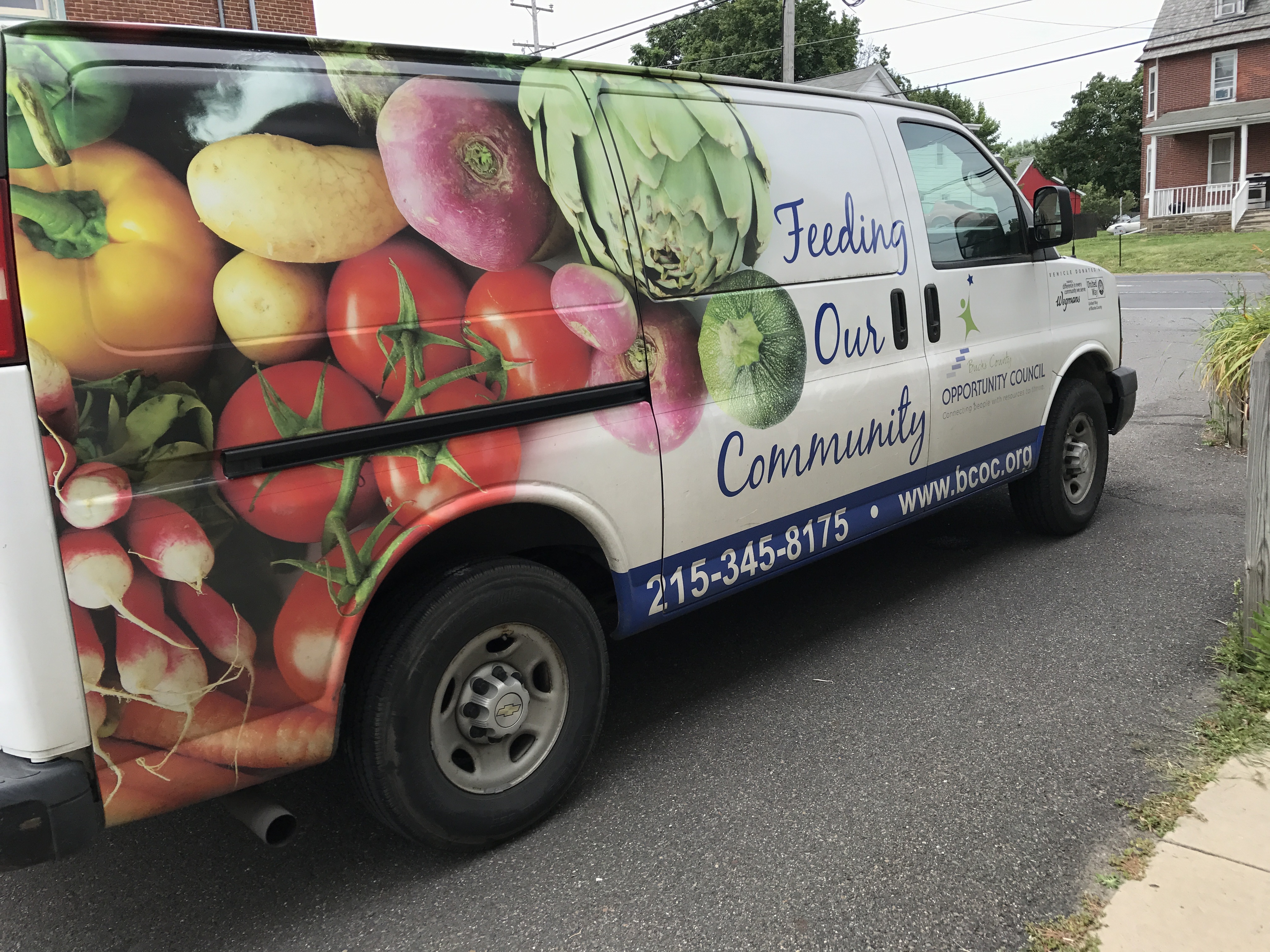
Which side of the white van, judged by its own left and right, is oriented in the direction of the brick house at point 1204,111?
front

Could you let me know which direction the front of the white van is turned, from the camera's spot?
facing away from the viewer and to the right of the viewer

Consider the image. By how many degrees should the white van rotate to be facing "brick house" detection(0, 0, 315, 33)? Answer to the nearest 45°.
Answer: approximately 45° to its left

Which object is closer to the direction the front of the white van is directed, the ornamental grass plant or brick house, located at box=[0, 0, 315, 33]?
the ornamental grass plant

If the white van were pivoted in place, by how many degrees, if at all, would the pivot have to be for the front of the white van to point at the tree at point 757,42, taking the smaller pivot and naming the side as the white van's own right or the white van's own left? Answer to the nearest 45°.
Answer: approximately 45° to the white van's own left

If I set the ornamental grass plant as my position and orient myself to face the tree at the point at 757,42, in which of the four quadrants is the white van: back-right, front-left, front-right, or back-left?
back-left

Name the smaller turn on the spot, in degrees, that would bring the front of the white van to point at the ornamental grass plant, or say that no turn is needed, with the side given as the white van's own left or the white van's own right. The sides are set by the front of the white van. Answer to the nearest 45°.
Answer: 0° — it already faces it

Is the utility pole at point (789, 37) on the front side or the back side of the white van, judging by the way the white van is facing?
on the front side
